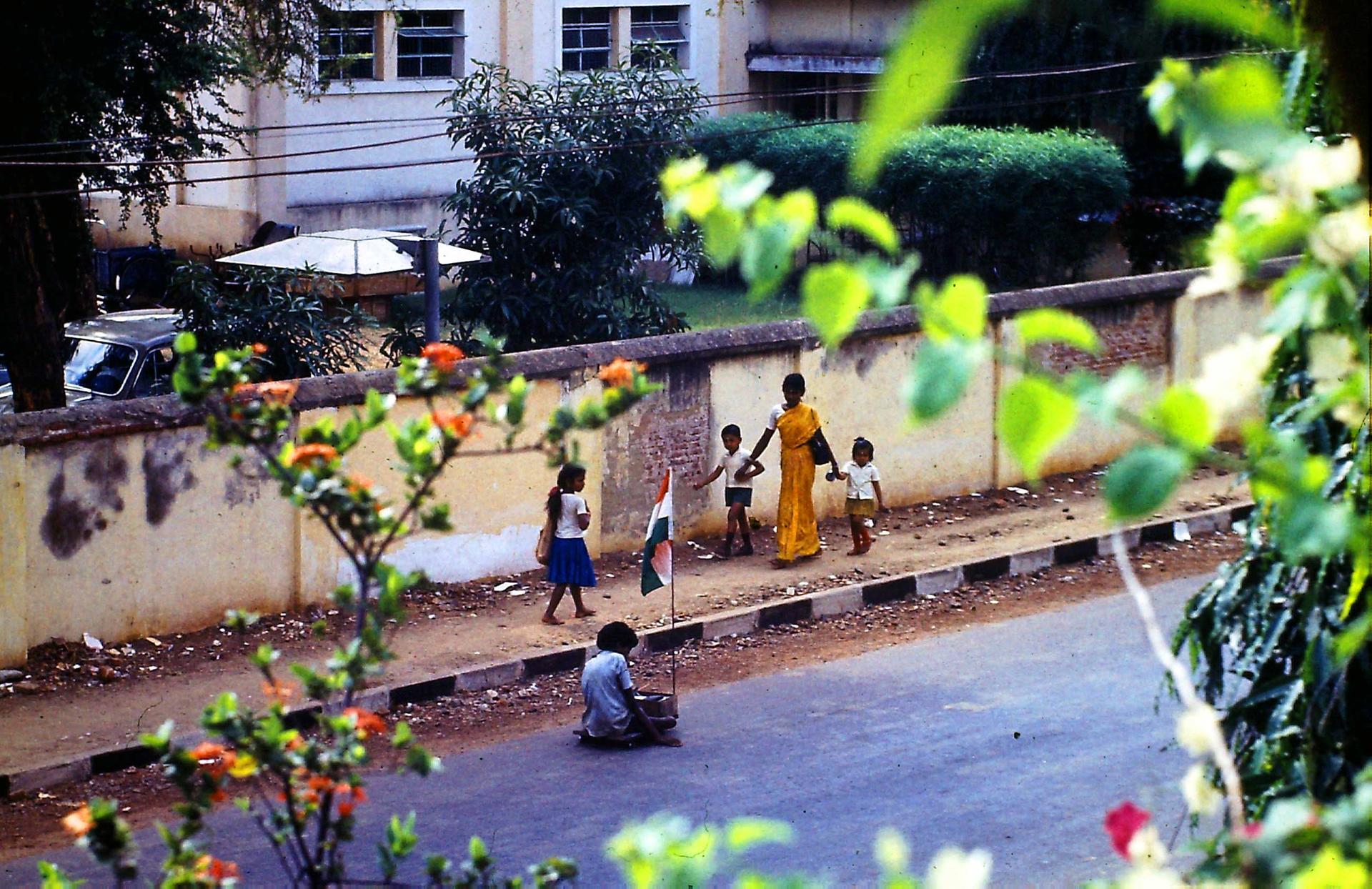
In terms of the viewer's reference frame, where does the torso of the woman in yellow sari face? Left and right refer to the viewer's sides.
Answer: facing the viewer and to the left of the viewer

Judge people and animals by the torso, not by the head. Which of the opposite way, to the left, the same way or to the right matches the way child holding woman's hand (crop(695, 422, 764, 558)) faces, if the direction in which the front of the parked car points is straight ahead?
the same way

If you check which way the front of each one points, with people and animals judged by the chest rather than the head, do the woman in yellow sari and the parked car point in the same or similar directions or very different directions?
same or similar directions

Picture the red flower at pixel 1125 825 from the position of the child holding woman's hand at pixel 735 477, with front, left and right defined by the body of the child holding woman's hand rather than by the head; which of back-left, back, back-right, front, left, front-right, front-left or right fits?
front-left

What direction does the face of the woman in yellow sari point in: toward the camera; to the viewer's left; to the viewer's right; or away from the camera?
toward the camera

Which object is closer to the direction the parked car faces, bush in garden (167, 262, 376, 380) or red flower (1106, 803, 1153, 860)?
the red flower

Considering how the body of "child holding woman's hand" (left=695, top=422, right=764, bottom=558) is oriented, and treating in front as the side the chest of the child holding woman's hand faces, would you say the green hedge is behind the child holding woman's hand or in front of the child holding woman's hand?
behind

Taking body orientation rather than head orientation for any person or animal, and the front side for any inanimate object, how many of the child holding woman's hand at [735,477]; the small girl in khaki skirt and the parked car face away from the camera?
0

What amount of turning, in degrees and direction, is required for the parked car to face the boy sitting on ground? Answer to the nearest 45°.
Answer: approximately 45° to its left

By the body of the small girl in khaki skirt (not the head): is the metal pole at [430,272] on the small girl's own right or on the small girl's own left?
on the small girl's own right

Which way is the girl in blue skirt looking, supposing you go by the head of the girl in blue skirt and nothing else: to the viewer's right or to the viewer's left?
to the viewer's right

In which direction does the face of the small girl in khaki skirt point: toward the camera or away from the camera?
toward the camera

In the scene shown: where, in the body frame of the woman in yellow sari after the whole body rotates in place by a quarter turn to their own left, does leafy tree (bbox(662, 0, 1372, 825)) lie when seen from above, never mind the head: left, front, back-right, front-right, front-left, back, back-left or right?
front-right

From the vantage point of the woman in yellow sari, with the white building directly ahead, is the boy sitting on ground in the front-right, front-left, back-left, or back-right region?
back-left

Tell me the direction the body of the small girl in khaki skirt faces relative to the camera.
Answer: toward the camera
